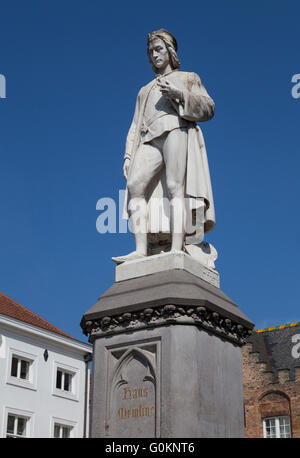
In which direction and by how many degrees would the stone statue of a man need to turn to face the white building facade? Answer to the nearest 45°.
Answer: approximately 135° to its right

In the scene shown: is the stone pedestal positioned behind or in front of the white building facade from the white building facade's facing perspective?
in front

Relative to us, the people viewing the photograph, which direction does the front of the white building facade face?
facing the viewer and to the right of the viewer

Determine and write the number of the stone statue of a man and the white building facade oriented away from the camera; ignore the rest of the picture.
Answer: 0

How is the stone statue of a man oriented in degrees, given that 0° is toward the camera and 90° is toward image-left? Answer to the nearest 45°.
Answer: approximately 45°
